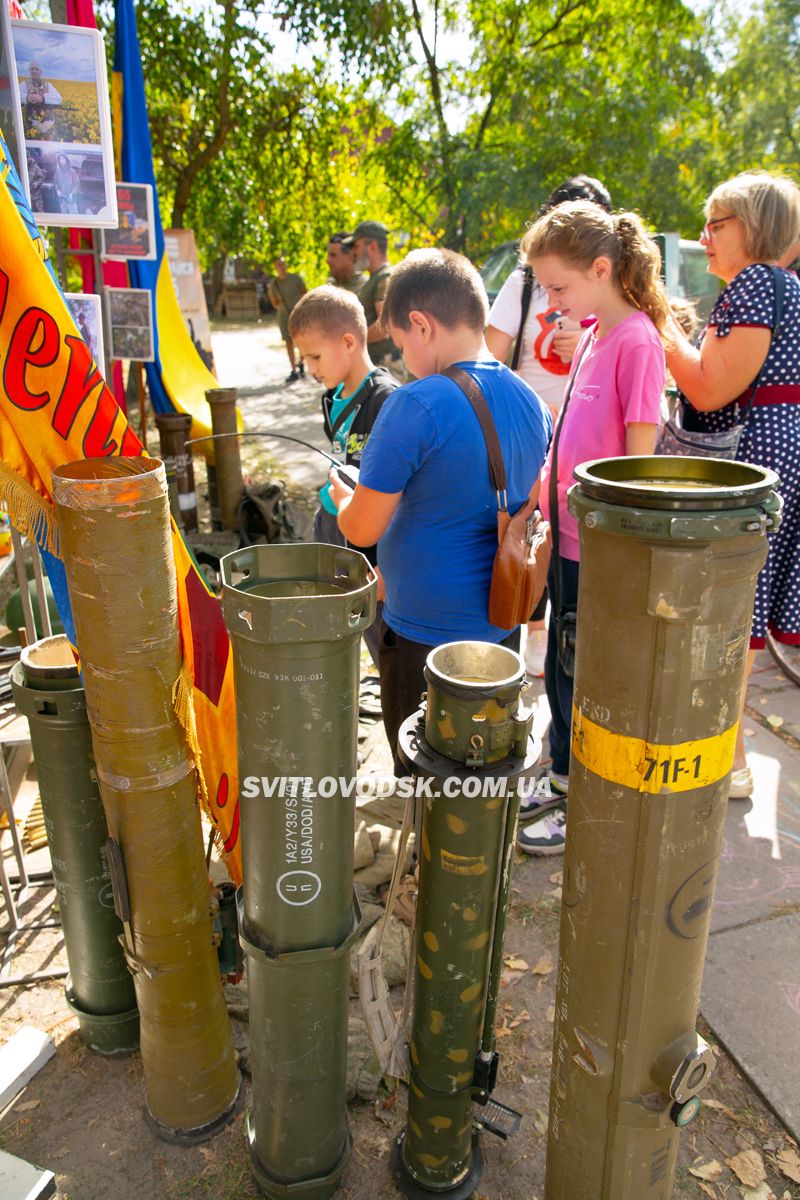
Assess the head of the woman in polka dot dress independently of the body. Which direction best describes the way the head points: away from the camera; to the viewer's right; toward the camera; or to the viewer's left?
to the viewer's left

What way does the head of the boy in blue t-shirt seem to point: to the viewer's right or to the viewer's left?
to the viewer's left

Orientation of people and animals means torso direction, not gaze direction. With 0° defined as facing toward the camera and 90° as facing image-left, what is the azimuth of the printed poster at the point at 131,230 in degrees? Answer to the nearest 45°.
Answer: approximately 0°

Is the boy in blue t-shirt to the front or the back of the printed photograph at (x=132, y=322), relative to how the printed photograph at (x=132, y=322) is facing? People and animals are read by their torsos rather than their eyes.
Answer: to the front

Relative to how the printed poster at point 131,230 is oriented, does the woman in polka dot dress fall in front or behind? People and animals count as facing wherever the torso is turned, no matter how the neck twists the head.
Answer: in front

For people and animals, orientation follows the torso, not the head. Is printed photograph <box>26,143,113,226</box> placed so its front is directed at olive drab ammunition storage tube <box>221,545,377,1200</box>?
yes

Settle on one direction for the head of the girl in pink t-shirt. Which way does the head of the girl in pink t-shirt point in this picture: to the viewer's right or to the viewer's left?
to the viewer's left
